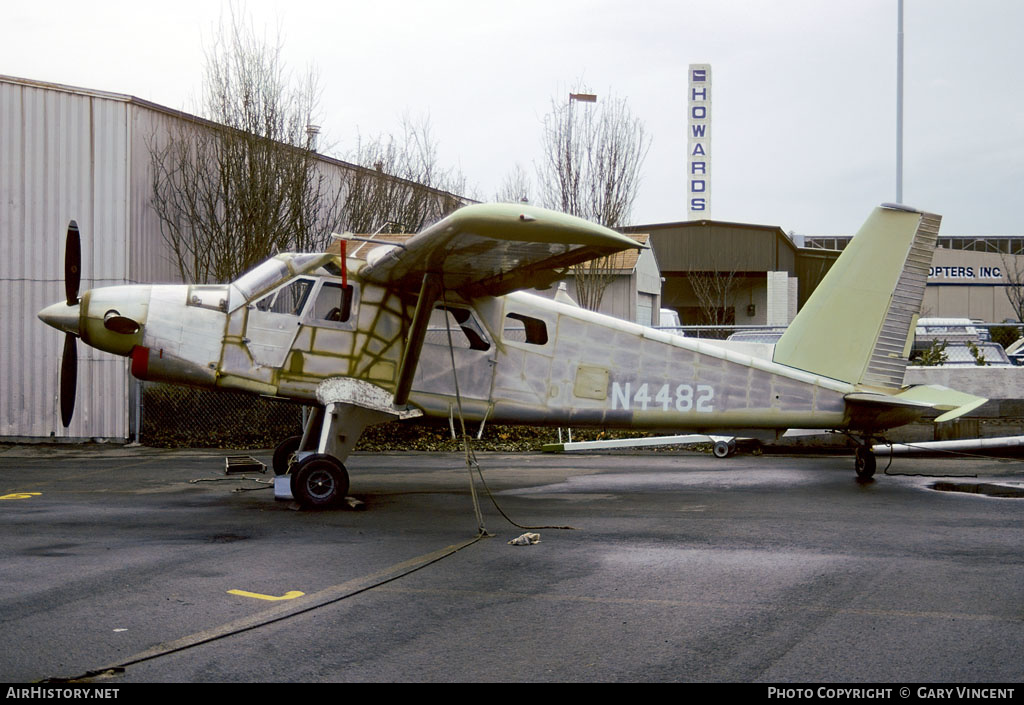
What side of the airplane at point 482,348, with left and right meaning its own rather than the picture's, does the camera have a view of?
left

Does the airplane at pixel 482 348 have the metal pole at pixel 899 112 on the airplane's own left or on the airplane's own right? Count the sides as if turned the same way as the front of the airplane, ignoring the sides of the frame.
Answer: on the airplane's own right

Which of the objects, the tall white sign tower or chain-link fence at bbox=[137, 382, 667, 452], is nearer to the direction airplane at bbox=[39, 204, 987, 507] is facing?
the chain-link fence

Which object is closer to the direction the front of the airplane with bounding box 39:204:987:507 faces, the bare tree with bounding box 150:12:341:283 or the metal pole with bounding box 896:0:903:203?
the bare tree

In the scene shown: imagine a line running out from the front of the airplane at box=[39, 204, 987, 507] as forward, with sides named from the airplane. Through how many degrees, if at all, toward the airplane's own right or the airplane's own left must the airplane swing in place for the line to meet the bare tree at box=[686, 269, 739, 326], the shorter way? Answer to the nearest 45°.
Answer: approximately 90° to the airplane's own right

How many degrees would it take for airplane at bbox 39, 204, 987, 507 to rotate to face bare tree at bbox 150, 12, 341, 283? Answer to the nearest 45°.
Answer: approximately 45° to its right

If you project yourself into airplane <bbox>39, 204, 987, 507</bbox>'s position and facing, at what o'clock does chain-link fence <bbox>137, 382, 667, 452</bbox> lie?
The chain-link fence is roughly at 2 o'clock from the airplane.
